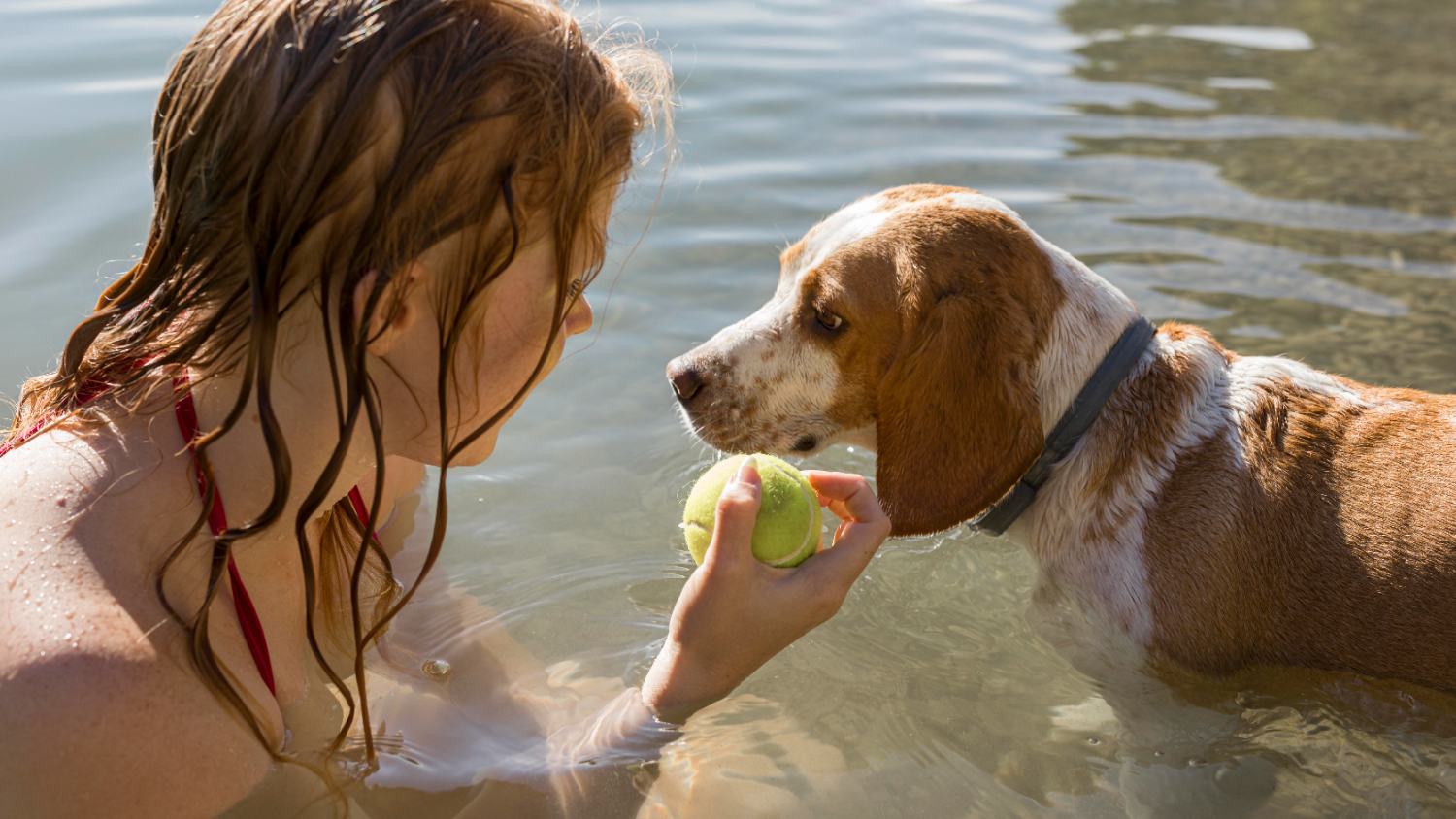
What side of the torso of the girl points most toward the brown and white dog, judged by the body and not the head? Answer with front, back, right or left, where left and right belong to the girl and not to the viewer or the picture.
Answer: front

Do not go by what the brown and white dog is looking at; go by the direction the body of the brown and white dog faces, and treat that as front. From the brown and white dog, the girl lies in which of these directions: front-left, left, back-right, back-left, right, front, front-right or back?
front-left

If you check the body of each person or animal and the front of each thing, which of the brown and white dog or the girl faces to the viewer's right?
the girl

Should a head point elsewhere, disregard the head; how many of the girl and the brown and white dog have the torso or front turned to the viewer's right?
1

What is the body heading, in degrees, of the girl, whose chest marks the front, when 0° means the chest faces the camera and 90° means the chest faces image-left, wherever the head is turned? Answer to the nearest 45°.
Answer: approximately 270°

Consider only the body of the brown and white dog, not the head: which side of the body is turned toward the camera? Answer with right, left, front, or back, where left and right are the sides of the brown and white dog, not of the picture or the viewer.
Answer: left
